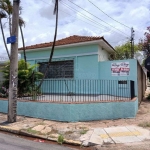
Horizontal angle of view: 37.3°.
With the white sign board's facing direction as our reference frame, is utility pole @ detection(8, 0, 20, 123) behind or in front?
in front

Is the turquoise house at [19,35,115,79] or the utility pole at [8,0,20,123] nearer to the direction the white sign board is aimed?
the utility pole

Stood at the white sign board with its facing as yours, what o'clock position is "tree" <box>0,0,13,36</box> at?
The tree is roughly at 3 o'clock from the white sign board.

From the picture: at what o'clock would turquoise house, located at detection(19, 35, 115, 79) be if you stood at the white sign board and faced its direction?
The turquoise house is roughly at 4 o'clock from the white sign board.

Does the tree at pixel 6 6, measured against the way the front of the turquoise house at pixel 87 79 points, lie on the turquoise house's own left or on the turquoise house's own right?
on the turquoise house's own right

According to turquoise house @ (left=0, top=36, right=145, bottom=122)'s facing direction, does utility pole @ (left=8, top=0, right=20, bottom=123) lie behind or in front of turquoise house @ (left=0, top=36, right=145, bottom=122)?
in front

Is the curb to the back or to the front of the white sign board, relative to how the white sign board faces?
to the front

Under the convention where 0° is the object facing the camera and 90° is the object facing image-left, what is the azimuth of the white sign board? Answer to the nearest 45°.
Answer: approximately 0°

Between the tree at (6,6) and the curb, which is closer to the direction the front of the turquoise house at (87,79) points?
the curb
